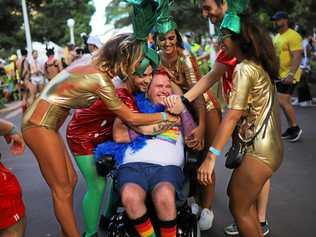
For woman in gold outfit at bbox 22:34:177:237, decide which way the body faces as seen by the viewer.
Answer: to the viewer's right

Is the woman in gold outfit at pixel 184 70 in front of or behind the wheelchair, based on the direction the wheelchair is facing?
behind

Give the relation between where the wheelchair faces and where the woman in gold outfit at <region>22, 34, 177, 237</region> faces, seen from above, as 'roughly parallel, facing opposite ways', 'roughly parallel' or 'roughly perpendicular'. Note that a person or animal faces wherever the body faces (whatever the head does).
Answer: roughly perpendicular

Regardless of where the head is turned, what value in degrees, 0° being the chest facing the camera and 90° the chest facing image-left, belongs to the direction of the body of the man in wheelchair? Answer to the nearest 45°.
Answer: approximately 0°

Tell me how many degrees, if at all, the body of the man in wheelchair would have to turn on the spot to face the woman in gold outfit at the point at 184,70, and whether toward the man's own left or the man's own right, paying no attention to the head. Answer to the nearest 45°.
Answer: approximately 180°

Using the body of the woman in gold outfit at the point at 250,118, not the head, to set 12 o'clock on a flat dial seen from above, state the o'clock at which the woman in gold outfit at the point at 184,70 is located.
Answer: the woman in gold outfit at the point at 184,70 is roughly at 2 o'clock from the woman in gold outfit at the point at 250,118.

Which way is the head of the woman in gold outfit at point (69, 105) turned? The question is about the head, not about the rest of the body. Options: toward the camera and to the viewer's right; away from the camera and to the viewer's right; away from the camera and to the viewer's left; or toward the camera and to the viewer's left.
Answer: away from the camera and to the viewer's right
